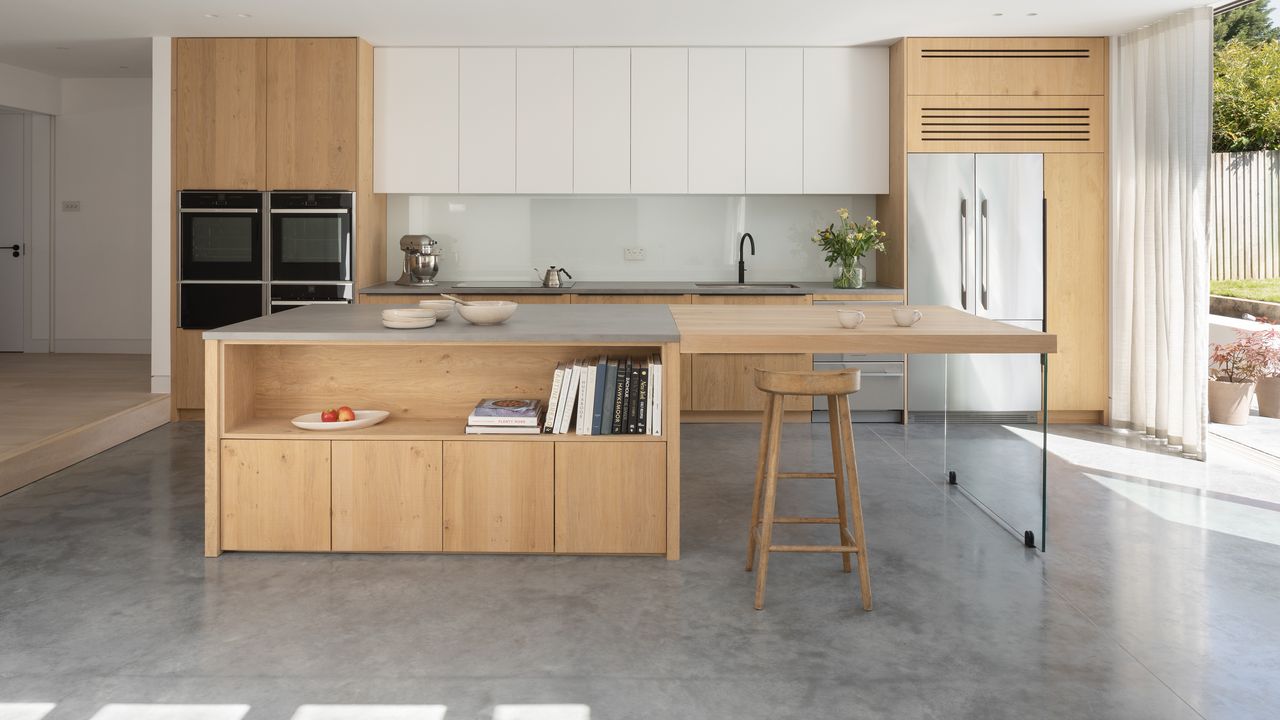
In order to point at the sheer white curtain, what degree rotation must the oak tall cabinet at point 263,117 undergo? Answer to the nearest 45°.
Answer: approximately 45° to its left

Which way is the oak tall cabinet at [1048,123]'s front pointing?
toward the camera

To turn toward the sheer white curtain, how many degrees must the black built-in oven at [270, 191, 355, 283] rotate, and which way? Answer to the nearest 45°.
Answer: approximately 45° to its left

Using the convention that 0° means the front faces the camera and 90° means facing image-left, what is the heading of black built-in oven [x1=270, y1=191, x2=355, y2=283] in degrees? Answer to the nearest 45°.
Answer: approximately 0°

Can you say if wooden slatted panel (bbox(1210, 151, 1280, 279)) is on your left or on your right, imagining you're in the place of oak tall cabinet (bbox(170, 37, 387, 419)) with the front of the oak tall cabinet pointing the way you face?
on your left

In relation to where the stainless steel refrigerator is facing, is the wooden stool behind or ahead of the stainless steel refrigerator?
ahead

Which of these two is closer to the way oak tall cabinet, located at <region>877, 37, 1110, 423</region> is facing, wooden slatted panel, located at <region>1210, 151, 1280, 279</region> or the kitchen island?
the kitchen island

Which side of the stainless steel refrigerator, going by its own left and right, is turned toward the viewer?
front

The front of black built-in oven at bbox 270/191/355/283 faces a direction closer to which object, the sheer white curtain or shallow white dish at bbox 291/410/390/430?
the shallow white dish
